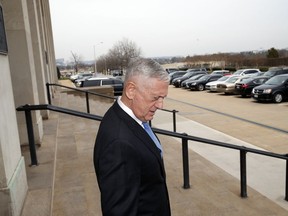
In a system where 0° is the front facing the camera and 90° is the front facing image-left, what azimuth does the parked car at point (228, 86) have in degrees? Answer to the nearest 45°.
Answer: approximately 45°

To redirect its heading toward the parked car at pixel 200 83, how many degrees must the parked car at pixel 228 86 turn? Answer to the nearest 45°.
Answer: approximately 90° to its right

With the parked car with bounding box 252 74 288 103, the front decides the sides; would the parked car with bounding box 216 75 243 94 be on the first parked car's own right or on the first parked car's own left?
on the first parked car's own right

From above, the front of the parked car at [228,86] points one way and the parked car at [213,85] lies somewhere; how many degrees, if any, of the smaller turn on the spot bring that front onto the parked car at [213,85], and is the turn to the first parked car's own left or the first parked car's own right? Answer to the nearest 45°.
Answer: approximately 90° to the first parked car's own right

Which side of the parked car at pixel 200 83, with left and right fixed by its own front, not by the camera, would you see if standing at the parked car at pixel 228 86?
left

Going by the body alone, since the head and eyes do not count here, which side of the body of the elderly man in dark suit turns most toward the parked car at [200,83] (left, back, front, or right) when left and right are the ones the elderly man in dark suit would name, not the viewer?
left

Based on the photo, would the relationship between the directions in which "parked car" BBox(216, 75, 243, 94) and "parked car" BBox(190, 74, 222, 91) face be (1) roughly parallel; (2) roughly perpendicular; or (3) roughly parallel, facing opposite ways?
roughly parallel

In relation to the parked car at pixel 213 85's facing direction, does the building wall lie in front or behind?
in front

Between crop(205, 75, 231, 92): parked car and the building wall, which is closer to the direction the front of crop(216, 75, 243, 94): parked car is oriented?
the building wall

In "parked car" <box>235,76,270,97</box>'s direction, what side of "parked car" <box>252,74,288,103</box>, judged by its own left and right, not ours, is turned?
right

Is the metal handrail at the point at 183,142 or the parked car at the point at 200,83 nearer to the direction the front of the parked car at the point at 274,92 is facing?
the metal handrail

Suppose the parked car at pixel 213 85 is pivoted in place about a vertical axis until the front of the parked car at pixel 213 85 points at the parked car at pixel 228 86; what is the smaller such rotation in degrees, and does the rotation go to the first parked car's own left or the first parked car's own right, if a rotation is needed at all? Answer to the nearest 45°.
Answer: approximately 90° to the first parked car's own left

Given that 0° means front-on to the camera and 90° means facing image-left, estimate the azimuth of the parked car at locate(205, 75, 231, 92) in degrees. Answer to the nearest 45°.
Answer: approximately 45°

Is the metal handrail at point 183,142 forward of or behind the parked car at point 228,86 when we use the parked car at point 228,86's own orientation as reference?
forward

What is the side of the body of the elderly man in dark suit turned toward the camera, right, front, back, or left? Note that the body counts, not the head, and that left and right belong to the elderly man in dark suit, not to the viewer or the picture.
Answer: right

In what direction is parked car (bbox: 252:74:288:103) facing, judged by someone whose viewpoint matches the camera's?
facing the viewer and to the left of the viewer
